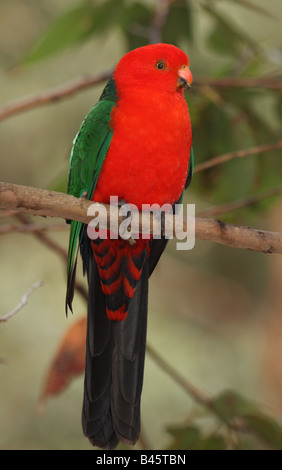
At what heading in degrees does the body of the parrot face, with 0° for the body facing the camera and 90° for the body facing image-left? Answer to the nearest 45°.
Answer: approximately 315°
